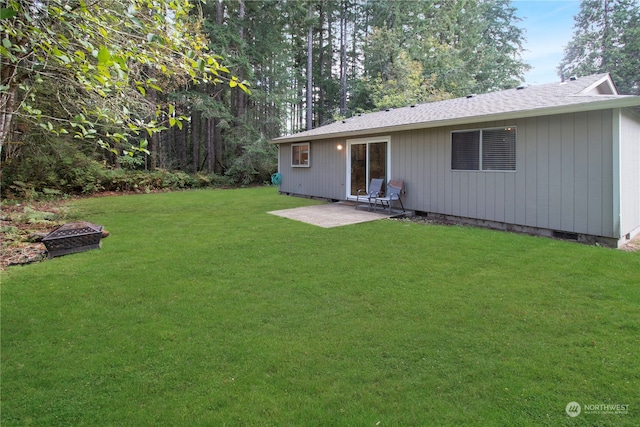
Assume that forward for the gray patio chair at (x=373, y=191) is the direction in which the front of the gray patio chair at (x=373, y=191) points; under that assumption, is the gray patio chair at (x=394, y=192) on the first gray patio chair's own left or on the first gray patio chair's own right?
on the first gray patio chair's own left

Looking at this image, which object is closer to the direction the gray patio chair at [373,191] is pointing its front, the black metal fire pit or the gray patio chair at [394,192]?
the black metal fire pit

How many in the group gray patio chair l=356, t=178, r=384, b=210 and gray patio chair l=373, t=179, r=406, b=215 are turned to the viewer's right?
0

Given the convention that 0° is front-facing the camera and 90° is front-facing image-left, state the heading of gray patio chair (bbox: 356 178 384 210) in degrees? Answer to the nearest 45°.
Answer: approximately 45°

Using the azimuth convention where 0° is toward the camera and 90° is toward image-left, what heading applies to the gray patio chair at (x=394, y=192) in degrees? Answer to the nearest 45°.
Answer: approximately 45°

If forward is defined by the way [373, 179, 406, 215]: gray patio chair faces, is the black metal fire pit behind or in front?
in front

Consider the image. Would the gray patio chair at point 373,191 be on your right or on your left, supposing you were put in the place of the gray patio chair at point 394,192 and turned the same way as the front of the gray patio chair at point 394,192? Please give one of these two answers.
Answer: on your right
